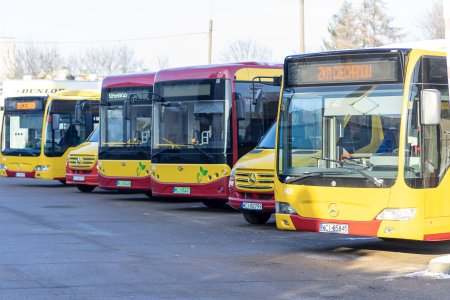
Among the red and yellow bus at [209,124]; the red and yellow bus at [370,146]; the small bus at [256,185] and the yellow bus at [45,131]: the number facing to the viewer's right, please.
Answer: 0

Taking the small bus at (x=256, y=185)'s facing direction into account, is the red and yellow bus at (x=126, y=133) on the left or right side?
on its right

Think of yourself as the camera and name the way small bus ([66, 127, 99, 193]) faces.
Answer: facing the viewer and to the left of the viewer

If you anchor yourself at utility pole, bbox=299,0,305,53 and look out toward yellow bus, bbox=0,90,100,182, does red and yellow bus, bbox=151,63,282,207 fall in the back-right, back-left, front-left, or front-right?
front-left

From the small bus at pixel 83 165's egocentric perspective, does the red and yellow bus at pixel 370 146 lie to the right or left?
on its left

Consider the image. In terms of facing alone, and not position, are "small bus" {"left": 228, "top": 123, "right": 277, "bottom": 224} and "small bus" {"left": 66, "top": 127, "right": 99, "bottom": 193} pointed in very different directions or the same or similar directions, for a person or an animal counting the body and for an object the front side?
same or similar directions

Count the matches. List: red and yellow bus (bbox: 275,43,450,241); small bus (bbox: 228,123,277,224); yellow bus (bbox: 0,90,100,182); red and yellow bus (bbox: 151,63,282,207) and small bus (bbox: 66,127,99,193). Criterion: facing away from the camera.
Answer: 0

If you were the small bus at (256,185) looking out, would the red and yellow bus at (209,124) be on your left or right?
on your right

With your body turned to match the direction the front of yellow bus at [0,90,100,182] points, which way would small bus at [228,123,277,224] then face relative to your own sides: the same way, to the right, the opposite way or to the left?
the same way

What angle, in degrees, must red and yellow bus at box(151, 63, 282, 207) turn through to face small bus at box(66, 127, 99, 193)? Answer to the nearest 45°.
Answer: approximately 90° to its right

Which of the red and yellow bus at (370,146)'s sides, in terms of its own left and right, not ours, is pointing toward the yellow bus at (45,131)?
right

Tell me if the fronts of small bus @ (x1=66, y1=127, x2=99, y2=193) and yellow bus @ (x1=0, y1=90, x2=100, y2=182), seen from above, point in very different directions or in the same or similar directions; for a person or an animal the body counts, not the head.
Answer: same or similar directions
